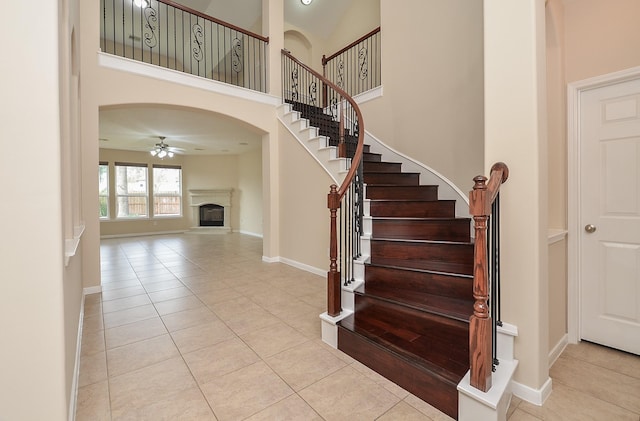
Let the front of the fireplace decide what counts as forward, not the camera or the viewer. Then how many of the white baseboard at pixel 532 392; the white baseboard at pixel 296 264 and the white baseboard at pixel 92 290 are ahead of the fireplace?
3

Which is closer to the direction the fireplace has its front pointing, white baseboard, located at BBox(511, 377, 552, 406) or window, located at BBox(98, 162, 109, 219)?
the white baseboard

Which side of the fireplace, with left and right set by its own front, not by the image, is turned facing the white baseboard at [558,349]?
front

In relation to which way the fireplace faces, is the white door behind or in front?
in front

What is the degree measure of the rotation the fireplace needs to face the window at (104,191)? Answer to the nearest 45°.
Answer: approximately 90° to its right

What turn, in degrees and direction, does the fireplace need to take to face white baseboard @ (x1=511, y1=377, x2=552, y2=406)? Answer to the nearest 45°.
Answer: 0° — it already faces it

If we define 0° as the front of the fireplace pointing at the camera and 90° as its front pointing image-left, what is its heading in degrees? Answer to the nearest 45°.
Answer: approximately 0°

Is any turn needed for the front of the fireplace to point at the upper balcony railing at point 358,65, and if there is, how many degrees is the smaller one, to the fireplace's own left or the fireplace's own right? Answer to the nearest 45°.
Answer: approximately 45° to the fireplace's own left

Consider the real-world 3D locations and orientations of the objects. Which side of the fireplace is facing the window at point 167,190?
right

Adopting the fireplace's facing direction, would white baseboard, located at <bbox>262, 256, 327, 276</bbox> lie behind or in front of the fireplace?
in front
